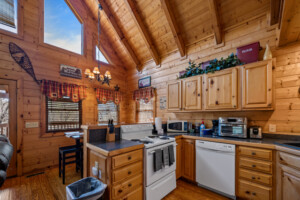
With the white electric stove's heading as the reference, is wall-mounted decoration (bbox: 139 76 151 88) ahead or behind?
behind

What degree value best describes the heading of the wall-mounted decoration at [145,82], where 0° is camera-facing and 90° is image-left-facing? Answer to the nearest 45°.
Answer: approximately 45°

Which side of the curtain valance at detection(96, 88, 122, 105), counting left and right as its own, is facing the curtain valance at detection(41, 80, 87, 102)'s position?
right

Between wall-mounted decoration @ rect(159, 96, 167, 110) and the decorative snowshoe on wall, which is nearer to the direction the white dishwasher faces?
the decorative snowshoe on wall

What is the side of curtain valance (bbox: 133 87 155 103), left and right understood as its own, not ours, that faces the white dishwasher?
left

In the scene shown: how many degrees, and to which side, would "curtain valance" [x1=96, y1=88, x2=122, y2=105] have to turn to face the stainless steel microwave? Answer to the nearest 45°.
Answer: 0° — it already faces it

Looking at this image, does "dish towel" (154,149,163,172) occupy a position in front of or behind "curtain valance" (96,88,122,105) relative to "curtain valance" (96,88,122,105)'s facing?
in front

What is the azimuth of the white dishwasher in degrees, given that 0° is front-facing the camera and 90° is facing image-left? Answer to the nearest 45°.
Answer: approximately 45°

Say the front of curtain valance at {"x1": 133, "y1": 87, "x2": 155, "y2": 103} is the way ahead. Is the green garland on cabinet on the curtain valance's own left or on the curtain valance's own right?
on the curtain valance's own left
